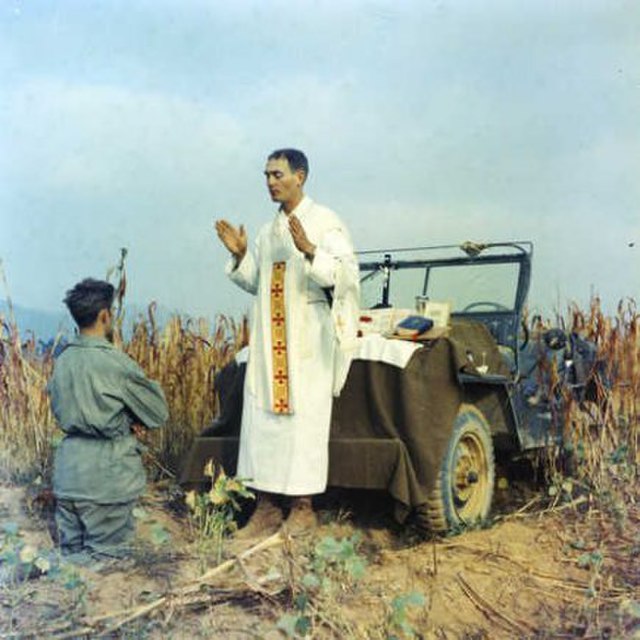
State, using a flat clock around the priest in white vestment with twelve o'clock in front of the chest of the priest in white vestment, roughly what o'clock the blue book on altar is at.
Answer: The blue book on altar is roughly at 7 o'clock from the priest in white vestment.

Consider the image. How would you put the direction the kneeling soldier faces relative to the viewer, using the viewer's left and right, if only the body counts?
facing away from the viewer and to the right of the viewer

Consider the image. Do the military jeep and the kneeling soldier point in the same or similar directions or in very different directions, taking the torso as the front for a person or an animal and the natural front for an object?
very different directions

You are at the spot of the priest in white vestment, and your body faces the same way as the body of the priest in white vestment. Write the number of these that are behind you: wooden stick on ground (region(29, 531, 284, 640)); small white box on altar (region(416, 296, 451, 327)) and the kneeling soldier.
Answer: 1

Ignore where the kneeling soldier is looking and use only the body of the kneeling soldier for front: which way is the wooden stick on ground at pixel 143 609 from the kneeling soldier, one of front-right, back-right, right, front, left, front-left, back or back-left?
back-right

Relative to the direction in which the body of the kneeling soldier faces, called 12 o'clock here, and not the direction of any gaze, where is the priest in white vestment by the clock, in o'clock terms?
The priest in white vestment is roughly at 1 o'clock from the kneeling soldier.

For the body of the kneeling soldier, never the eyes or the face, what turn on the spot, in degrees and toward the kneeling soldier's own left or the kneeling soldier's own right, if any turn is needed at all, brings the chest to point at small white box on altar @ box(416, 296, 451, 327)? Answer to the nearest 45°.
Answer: approximately 45° to the kneeling soldier's own right

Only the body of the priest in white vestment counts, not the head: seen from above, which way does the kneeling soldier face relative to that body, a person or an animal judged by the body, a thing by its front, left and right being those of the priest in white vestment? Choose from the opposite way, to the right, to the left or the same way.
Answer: the opposite way

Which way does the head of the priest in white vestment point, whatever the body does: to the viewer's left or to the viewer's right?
to the viewer's left

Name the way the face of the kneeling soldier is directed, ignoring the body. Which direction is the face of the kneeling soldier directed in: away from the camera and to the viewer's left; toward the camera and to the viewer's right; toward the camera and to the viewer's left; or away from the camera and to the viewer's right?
away from the camera and to the viewer's right

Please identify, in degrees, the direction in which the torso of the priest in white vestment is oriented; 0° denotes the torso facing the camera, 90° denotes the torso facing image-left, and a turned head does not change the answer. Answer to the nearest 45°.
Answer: approximately 45°

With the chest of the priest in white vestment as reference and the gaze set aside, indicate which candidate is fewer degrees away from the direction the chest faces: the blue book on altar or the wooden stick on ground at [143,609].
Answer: the wooden stick on ground

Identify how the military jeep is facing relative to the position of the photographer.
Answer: facing the viewer and to the left of the viewer
